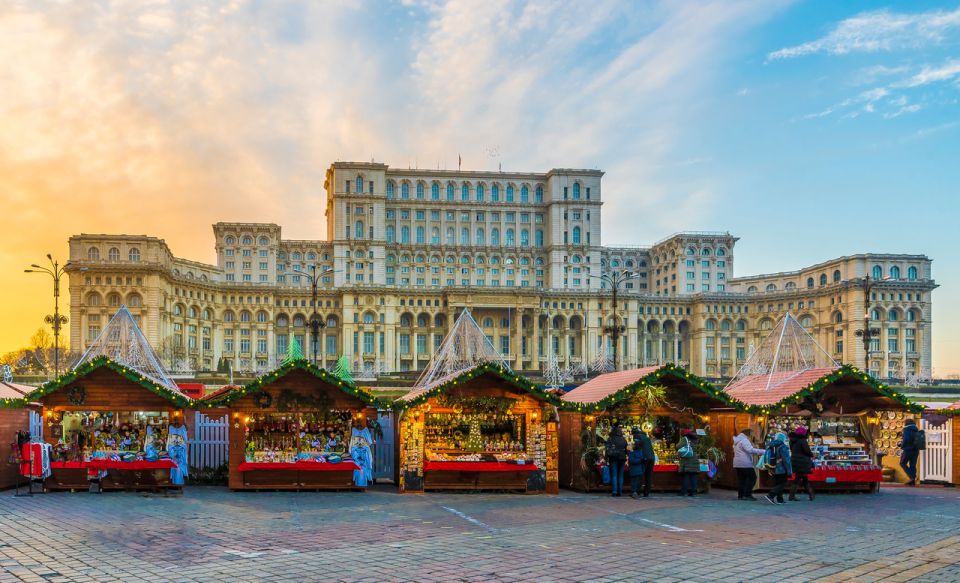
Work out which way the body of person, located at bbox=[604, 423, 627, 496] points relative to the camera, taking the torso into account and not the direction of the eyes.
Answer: away from the camera

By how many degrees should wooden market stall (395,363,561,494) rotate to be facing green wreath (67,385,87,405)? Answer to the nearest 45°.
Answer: approximately 90° to its right

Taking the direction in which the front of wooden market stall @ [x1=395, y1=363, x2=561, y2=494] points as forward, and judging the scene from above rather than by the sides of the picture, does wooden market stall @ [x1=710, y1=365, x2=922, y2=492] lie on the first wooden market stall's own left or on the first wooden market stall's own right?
on the first wooden market stall's own left

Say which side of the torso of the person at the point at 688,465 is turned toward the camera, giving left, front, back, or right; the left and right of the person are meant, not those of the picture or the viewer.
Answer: back

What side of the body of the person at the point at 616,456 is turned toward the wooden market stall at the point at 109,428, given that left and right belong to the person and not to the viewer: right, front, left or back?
left

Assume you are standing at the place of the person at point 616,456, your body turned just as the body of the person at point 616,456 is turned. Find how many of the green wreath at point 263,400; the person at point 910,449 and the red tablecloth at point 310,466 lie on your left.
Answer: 2
